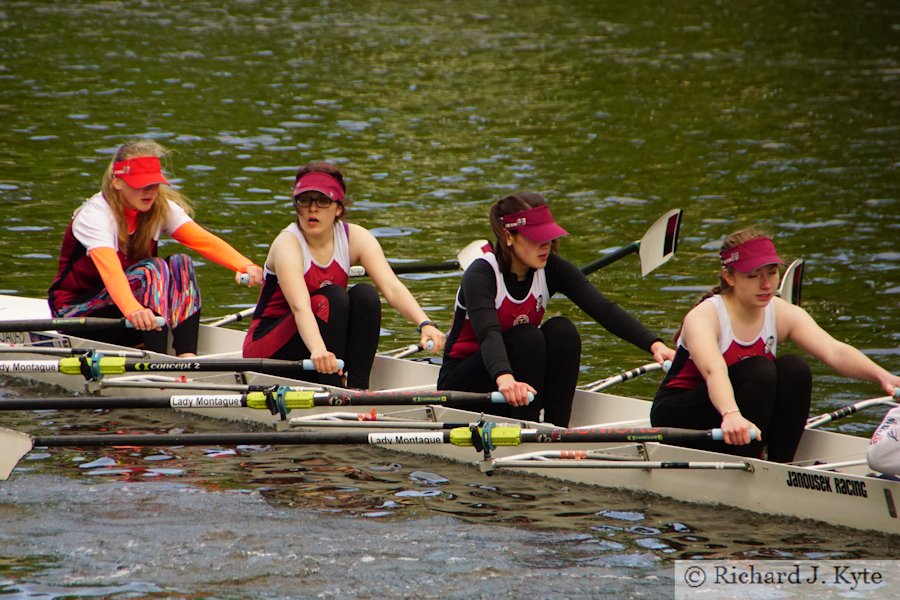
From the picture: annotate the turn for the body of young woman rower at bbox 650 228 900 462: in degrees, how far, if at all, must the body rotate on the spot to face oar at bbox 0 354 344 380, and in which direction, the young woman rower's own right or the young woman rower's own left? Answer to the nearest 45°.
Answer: approximately 135° to the young woman rower's own right

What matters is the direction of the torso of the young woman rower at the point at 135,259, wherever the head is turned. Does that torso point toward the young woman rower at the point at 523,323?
yes

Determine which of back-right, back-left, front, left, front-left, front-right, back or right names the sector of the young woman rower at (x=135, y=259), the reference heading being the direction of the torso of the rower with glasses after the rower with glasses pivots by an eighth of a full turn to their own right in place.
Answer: back-right

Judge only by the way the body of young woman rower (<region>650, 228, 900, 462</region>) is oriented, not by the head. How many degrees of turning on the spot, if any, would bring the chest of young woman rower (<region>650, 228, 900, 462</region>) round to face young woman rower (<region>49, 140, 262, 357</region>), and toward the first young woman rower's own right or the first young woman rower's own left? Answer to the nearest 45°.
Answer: approximately 135° to the first young woman rower's own right

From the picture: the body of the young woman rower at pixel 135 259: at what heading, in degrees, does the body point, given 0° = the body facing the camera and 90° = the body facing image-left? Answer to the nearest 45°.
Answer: approximately 315°

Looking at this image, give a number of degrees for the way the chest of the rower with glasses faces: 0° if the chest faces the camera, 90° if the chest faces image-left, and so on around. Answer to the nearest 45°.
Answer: approximately 315°

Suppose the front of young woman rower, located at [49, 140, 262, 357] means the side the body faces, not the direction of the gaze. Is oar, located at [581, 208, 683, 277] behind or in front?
in front

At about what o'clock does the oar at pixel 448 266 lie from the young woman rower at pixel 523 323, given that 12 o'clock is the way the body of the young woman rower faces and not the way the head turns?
The oar is roughly at 7 o'clock from the young woman rower.
